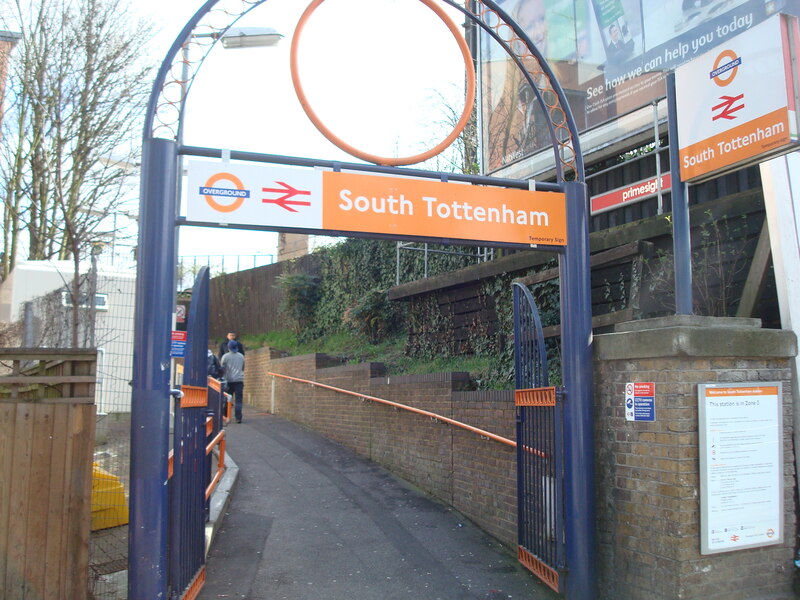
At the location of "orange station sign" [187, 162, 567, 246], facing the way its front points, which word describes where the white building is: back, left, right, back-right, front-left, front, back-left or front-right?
back-right

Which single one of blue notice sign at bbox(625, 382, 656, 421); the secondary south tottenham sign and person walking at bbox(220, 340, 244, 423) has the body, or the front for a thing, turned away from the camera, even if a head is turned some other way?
the person walking

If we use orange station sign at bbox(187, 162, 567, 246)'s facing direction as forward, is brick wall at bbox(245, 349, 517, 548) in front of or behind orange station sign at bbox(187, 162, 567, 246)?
behind

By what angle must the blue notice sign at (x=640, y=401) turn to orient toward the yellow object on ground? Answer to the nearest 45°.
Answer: approximately 90° to its right

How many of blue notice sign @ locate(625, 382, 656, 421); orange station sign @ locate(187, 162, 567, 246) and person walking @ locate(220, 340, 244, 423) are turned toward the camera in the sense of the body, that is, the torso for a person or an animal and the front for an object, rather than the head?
2

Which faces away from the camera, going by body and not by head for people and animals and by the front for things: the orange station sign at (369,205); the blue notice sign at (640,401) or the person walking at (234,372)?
the person walking

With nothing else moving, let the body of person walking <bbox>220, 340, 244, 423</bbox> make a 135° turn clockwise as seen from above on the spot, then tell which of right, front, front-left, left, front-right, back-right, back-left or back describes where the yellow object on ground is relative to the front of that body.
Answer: front-right

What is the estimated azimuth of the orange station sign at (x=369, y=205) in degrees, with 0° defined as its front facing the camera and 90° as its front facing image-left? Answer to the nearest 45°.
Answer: approximately 0°

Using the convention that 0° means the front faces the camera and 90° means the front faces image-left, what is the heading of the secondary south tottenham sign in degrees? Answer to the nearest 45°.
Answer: approximately 45°

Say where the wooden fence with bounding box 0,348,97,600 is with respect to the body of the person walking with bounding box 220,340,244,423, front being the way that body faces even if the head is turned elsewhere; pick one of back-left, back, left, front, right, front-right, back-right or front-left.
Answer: back

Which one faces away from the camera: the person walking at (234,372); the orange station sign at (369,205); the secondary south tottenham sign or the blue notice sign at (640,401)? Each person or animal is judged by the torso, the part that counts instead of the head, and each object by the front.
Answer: the person walking

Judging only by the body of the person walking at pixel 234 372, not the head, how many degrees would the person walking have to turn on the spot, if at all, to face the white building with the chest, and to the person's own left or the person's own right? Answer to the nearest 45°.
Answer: approximately 135° to the person's own left

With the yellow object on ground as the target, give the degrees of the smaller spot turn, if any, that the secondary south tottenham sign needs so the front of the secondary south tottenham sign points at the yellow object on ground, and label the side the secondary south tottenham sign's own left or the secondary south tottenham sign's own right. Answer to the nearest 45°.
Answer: approximately 45° to the secondary south tottenham sign's own right

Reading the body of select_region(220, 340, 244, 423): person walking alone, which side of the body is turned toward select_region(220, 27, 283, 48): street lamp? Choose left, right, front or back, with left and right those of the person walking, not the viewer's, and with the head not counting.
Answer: back

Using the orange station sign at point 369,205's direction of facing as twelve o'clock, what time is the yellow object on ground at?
The yellow object on ground is roughly at 4 o'clock from the orange station sign.

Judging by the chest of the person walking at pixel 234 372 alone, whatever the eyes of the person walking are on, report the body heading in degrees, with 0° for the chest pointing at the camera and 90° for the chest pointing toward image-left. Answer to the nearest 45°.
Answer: approximately 180°

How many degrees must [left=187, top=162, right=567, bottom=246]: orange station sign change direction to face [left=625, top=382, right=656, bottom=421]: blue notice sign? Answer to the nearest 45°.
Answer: approximately 90° to its left
